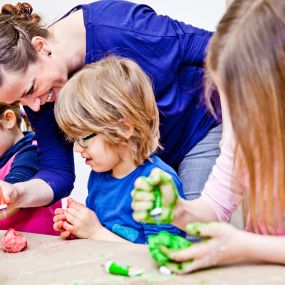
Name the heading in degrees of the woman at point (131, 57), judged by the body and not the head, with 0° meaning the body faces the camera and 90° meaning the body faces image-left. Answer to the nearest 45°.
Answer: approximately 90°

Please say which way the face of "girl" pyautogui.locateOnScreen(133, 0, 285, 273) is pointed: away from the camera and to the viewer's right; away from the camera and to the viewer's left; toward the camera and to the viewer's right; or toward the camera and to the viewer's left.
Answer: away from the camera and to the viewer's left

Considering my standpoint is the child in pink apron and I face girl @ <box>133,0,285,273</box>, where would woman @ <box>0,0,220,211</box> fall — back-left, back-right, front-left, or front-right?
front-left

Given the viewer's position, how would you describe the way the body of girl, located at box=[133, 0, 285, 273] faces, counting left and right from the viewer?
facing to the left of the viewer

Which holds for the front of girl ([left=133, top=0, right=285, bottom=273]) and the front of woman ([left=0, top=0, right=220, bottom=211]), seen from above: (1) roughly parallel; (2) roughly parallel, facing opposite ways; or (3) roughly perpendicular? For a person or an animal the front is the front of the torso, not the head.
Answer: roughly parallel

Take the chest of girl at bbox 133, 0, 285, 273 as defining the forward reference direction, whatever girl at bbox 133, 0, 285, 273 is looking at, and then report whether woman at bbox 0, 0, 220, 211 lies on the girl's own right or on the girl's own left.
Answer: on the girl's own right

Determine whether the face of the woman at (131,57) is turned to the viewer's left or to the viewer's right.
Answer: to the viewer's left
